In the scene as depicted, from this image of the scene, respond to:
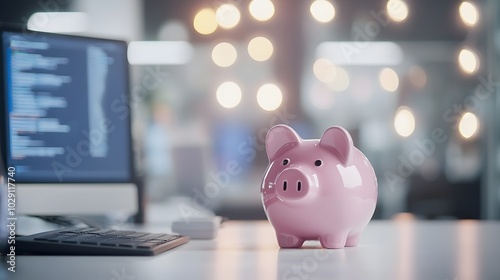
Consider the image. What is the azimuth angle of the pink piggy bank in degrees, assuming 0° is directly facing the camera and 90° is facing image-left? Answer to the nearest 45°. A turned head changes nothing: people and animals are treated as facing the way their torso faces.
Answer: approximately 45°

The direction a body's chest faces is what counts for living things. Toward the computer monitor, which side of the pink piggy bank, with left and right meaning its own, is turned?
right
